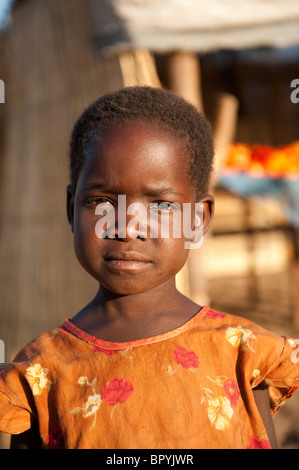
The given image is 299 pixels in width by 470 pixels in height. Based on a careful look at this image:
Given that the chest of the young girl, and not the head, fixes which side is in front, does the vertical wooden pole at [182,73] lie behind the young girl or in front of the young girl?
behind

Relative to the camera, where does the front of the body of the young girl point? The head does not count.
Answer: toward the camera

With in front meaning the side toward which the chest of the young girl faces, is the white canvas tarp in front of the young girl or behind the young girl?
behind

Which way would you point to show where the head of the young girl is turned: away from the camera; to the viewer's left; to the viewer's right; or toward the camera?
toward the camera

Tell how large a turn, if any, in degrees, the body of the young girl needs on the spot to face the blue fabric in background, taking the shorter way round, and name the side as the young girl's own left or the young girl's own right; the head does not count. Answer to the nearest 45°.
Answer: approximately 180°
